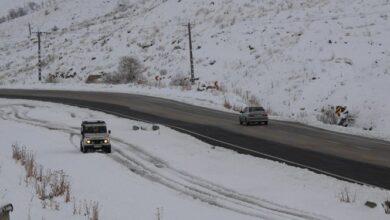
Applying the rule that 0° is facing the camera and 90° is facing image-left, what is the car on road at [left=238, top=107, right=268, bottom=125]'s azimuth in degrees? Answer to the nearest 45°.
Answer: approximately 135°

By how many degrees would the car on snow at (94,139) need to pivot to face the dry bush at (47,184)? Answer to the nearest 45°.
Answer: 0° — it already faces it

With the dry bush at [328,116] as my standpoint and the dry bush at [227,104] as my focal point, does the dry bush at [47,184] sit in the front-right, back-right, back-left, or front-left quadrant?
back-left

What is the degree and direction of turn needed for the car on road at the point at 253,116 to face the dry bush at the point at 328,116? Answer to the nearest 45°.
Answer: approximately 90° to its right

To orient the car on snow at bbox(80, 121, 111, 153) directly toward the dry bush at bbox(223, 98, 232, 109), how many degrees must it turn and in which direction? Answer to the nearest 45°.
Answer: approximately 135° to its left

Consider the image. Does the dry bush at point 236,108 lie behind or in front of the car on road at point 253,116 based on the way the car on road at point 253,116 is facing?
in front

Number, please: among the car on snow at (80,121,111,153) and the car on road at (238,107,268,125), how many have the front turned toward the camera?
1

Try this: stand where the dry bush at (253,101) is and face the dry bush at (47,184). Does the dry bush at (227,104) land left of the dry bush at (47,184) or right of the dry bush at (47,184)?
right

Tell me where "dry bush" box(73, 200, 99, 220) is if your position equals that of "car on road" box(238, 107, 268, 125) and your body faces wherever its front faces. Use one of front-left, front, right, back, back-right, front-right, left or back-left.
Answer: back-left

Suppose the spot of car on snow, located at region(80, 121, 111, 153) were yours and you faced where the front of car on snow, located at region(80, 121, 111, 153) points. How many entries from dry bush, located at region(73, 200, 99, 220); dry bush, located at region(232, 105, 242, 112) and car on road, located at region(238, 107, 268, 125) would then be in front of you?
1

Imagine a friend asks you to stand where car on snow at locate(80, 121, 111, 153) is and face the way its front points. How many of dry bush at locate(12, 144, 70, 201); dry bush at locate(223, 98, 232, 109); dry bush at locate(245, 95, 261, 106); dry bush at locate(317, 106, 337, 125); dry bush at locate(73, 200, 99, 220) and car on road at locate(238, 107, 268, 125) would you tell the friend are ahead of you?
2

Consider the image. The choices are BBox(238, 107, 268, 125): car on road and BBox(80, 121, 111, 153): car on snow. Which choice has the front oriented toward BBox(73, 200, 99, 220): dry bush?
BBox(80, 121, 111, 153): car on snow

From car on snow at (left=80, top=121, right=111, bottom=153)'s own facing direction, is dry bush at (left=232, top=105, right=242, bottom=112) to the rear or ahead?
to the rear
